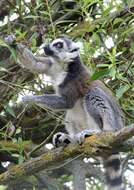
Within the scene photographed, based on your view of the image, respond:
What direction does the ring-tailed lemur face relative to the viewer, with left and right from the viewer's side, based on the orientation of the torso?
facing to the left of the viewer
